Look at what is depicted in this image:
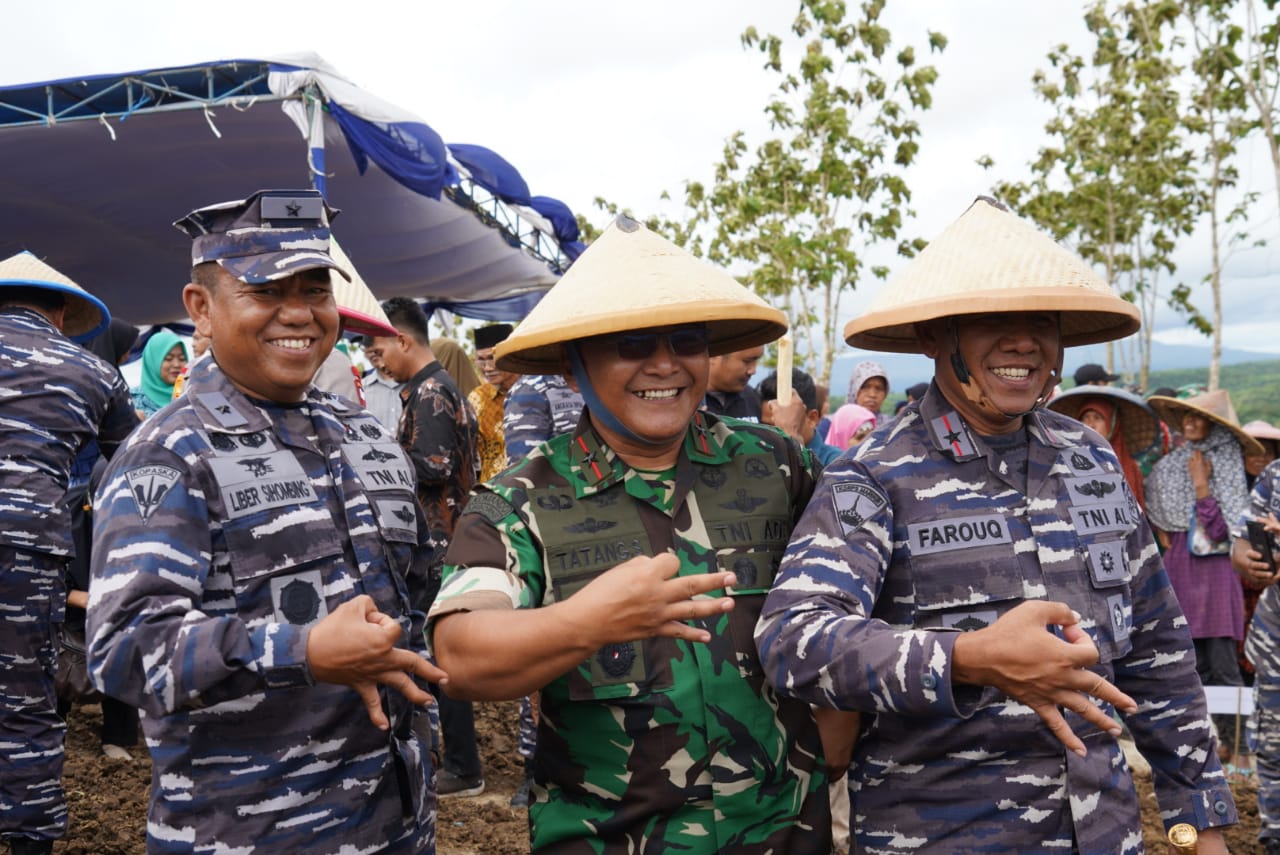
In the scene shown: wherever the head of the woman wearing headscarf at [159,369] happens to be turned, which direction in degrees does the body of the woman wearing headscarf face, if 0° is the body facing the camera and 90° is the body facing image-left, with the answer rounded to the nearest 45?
approximately 315°

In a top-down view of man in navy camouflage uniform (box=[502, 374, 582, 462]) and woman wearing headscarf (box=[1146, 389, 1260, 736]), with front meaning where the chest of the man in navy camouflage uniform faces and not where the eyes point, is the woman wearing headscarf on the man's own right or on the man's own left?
on the man's own left

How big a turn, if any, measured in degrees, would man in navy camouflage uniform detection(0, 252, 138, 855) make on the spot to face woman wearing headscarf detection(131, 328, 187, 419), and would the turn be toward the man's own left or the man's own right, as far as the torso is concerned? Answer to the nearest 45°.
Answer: approximately 45° to the man's own left

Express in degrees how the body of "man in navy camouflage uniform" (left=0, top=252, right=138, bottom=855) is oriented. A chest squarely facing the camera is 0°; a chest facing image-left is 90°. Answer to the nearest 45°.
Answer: approximately 225°

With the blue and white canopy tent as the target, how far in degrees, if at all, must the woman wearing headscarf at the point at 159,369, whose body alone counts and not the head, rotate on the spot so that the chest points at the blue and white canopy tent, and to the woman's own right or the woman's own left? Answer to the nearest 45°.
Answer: approximately 135° to the woman's own left

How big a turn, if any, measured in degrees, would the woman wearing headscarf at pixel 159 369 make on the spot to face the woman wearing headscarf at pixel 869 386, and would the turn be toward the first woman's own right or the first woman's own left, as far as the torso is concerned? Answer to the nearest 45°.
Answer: approximately 45° to the first woman's own left

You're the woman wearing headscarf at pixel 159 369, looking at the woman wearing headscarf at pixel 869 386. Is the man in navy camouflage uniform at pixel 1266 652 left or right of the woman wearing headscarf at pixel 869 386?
right
